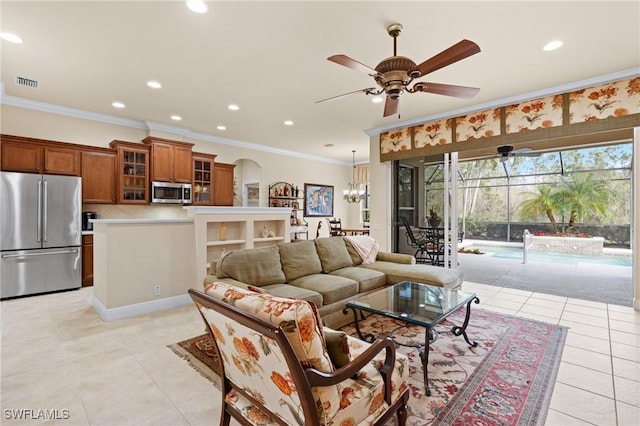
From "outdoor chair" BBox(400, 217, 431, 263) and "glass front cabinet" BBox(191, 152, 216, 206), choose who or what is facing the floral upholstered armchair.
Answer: the glass front cabinet

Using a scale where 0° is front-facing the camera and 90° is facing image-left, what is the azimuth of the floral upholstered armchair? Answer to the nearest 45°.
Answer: approximately 225°

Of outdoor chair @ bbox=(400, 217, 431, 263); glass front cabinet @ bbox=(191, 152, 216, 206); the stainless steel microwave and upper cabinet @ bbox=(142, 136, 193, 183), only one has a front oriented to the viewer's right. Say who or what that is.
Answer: the outdoor chair

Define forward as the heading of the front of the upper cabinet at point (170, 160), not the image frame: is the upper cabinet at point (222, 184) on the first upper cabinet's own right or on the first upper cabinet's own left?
on the first upper cabinet's own left

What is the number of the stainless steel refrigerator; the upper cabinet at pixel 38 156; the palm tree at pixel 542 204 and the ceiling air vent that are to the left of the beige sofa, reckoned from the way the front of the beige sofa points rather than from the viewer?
1

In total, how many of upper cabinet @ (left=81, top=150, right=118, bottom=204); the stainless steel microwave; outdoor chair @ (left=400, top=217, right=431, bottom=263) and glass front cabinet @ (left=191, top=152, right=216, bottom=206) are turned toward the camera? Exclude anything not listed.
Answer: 3

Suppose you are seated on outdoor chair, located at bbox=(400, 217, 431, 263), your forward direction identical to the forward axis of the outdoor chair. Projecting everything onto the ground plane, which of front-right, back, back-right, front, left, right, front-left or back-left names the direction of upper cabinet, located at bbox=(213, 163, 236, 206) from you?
back

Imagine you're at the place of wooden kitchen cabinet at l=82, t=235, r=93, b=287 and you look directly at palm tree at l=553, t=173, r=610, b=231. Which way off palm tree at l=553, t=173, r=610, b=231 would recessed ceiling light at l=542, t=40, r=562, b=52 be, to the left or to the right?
right

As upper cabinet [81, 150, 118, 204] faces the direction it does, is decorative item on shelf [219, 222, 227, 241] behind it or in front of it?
in front

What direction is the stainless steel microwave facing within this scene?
toward the camera

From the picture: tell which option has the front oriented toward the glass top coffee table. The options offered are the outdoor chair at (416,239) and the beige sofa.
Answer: the beige sofa

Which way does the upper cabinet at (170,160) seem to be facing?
toward the camera

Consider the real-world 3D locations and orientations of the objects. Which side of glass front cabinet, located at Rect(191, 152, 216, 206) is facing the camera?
front

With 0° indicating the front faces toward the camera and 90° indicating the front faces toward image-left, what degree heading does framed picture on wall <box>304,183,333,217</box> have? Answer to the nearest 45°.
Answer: approximately 315°

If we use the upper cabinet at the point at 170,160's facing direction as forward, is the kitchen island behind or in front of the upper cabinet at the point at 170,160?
in front

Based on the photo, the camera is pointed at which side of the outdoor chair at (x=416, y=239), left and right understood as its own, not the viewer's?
right
